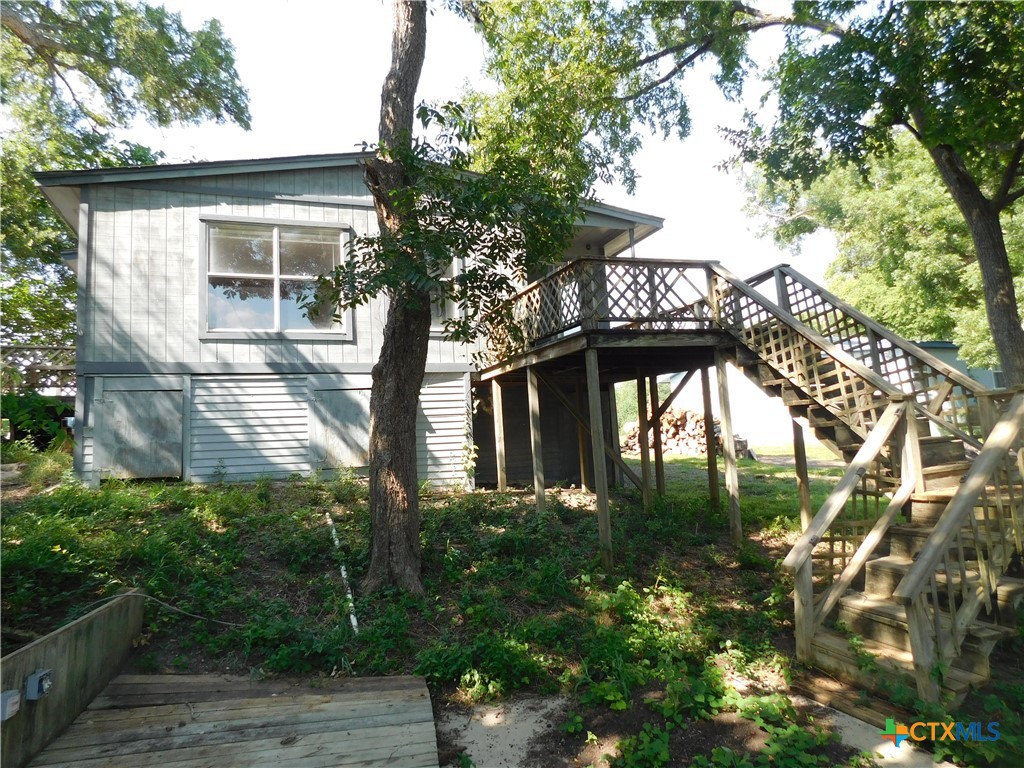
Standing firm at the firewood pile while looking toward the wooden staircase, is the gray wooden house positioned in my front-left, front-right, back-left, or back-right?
front-right

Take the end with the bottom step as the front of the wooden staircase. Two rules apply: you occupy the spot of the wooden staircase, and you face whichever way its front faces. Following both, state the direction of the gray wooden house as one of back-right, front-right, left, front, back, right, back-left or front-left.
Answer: front-right

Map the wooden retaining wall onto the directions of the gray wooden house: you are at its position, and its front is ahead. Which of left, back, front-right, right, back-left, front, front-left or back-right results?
front

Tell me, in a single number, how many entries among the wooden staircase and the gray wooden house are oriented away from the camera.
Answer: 0

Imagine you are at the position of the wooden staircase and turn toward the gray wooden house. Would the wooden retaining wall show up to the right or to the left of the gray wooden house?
left

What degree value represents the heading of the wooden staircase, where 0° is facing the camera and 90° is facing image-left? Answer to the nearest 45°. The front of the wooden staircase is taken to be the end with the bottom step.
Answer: approximately 45°

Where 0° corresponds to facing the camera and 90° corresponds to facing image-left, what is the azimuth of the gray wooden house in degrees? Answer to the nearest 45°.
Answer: approximately 0°

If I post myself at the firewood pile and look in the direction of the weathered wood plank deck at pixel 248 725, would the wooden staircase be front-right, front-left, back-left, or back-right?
front-left

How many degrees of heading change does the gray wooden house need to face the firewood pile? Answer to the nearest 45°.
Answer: approximately 135° to its left

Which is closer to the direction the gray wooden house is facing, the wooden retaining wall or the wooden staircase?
the wooden retaining wall

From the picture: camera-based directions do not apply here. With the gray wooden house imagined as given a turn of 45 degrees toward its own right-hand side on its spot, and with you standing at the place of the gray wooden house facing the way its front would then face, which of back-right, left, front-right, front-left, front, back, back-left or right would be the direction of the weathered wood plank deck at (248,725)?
front-left

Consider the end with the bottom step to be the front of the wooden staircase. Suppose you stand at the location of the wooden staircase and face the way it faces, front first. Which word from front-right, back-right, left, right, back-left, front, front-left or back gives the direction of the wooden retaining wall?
front
